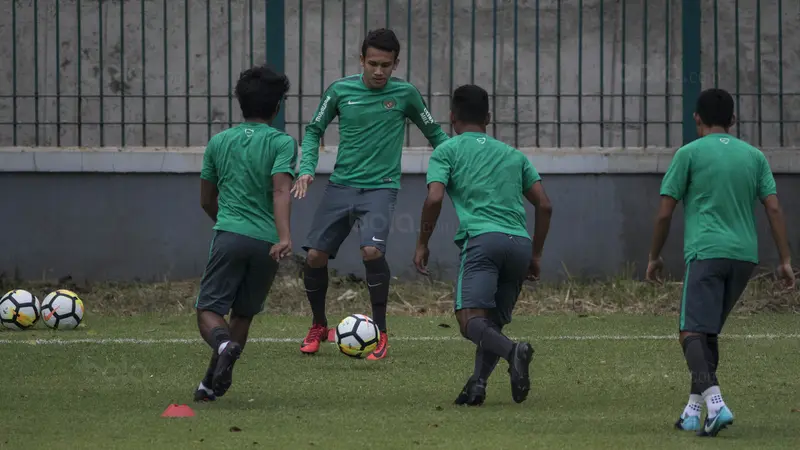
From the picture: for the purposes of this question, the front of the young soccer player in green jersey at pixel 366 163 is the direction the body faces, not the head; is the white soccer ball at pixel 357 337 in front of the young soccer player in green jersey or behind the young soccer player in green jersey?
in front

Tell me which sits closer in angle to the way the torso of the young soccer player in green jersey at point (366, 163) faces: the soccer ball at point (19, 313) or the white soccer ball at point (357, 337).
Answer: the white soccer ball

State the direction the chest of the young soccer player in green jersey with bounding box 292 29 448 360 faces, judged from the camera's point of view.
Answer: toward the camera

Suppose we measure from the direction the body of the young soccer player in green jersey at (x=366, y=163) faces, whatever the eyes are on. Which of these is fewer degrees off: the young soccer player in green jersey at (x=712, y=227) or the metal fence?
the young soccer player in green jersey

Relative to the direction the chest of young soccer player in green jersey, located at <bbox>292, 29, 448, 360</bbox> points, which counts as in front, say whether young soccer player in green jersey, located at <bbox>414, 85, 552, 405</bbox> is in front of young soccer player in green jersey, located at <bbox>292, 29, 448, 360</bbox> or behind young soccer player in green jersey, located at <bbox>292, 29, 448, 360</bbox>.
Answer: in front

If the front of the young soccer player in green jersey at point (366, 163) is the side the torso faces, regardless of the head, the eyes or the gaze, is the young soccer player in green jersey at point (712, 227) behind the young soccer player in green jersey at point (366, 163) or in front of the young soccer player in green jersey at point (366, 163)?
in front

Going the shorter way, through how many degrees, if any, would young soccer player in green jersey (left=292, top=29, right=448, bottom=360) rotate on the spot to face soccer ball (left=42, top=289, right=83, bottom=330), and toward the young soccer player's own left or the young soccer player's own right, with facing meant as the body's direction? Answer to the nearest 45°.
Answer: approximately 135° to the young soccer player's own right

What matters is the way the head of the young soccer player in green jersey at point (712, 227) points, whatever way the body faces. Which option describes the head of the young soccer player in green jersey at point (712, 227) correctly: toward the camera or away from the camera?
away from the camera
